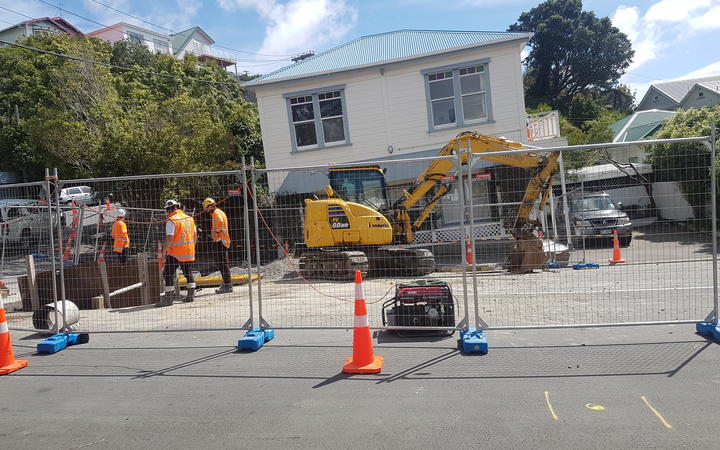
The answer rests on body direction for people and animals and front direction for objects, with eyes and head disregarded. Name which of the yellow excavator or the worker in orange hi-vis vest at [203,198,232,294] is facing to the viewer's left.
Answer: the worker in orange hi-vis vest

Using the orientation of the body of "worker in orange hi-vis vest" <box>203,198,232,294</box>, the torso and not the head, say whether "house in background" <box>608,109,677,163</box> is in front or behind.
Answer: behind

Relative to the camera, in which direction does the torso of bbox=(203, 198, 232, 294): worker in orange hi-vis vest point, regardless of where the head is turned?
to the viewer's left

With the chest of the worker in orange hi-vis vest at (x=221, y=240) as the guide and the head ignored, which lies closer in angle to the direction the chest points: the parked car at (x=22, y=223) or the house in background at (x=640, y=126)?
the parked car

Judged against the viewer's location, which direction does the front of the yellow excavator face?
facing to the right of the viewer

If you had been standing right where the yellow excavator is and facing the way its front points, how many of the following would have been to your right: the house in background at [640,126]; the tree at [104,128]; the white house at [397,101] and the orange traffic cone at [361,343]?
1

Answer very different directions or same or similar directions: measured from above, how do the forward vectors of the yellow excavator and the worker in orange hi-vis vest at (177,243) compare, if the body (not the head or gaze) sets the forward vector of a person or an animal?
very different directions

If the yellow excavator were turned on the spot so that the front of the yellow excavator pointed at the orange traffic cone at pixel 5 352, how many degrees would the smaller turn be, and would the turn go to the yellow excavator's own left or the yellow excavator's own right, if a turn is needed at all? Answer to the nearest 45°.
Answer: approximately 135° to the yellow excavator's own right
